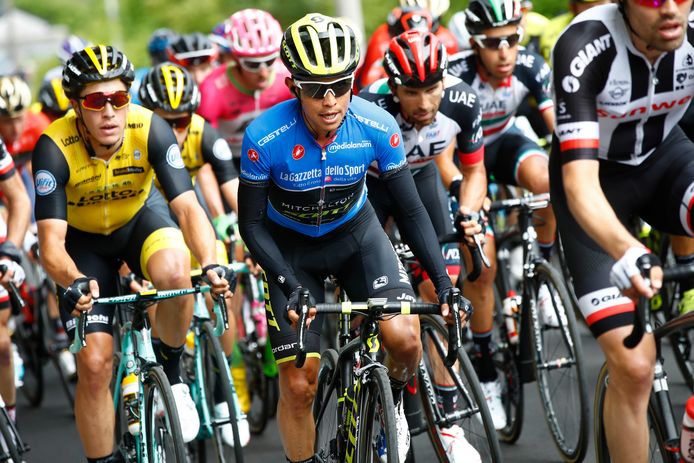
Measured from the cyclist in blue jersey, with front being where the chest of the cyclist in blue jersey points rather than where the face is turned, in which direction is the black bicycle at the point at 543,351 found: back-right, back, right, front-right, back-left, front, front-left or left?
back-left

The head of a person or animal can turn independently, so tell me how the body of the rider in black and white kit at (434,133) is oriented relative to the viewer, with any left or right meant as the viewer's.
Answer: facing the viewer and to the right of the viewer

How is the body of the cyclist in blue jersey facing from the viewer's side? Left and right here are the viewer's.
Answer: facing the viewer

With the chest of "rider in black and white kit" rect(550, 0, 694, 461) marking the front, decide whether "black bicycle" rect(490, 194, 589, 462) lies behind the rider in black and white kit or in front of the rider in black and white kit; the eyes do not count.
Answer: behind

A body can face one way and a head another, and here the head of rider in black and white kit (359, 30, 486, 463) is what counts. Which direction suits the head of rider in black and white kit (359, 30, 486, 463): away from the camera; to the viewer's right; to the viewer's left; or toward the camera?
toward the camera

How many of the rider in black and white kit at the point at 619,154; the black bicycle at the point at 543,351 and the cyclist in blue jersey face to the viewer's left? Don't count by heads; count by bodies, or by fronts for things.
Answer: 0

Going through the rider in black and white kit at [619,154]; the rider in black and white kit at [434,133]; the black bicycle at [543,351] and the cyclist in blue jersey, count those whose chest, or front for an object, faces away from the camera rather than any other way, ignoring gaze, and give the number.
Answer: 0

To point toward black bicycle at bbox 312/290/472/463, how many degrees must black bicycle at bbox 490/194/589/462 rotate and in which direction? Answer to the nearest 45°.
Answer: approximately 90° to its right

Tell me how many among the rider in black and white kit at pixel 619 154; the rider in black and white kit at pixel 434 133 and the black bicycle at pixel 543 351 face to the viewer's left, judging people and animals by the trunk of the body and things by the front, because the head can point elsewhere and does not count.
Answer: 0

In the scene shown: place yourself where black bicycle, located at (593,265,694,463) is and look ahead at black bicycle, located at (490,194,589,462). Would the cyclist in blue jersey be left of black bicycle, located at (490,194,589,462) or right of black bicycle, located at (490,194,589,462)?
left

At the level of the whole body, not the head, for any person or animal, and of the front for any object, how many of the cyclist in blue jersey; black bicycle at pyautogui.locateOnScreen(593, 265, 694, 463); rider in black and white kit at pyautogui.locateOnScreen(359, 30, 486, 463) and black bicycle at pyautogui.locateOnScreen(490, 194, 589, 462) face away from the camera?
0

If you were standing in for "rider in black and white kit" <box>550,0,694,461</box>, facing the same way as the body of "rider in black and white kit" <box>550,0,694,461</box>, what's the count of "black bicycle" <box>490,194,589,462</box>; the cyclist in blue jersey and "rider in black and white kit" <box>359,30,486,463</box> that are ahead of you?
0

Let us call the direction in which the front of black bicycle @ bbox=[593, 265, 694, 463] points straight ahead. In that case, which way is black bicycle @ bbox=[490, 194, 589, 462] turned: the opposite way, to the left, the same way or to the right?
the same way

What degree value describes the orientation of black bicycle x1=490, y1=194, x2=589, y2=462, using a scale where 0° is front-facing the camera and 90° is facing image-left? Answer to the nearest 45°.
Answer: approximately 315°

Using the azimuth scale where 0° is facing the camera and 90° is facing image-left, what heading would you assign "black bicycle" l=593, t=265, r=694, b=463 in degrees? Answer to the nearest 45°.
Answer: approximately 315°

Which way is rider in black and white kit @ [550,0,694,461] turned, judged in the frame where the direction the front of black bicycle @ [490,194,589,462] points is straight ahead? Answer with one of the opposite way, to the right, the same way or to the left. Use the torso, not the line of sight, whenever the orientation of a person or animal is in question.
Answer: the same way

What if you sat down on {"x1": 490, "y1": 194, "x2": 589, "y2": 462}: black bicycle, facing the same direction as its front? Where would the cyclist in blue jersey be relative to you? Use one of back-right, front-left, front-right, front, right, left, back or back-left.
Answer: right
